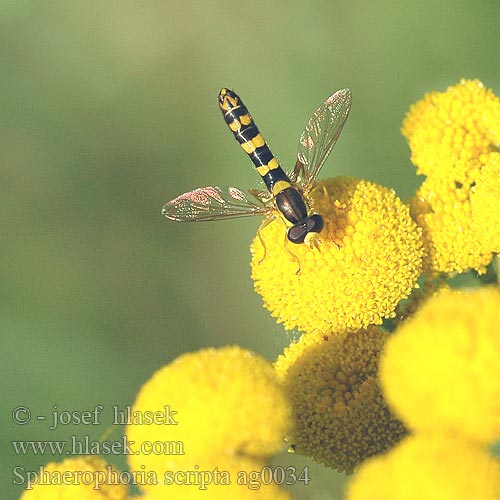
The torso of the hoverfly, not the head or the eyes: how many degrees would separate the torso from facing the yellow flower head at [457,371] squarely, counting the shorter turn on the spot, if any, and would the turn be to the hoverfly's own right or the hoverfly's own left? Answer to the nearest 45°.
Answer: approximately 45° to the hoverfly's own right

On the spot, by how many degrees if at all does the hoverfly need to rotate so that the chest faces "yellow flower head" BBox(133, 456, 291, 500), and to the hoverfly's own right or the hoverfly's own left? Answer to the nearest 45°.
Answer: approximately 45° to the hoverfly's own right

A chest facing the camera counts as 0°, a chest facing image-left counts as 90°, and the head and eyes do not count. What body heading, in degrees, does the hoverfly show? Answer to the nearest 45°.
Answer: approximately 315°

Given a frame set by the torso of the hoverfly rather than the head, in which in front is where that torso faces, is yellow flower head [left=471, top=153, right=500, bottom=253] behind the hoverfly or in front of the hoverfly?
in front

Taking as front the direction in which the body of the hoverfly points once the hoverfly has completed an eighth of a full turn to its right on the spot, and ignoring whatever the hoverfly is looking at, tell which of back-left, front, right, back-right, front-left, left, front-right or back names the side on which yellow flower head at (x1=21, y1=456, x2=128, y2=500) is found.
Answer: front-right

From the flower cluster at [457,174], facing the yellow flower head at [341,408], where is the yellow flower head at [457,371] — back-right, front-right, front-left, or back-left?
front-left

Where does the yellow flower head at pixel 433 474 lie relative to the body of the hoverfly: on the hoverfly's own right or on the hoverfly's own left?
on the hoverfly's own right
